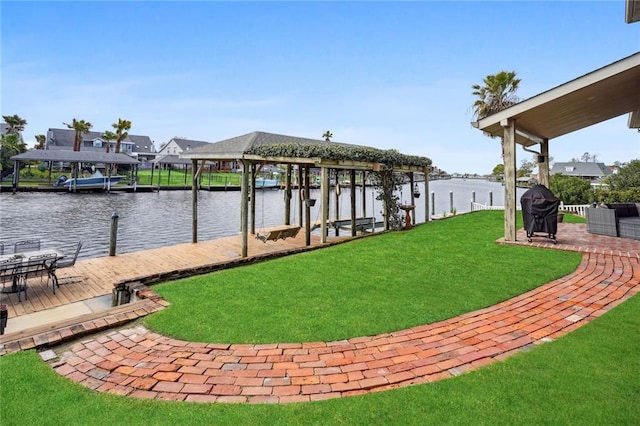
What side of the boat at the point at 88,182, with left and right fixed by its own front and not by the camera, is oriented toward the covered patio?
right

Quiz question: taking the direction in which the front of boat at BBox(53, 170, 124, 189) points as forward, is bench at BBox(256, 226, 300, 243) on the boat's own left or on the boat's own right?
on the boat's own right

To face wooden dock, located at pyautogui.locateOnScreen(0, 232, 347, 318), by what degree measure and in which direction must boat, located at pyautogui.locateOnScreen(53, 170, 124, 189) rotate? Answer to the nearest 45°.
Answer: approximately 90° to its right

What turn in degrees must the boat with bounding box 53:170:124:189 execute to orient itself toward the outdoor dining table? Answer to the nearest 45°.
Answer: approximately 90° to its right

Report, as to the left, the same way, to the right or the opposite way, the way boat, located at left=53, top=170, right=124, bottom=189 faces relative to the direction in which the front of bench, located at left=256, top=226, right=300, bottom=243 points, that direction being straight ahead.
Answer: to the right

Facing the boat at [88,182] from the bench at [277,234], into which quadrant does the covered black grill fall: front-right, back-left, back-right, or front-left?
back-right

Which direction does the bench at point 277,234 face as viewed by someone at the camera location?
facing away from the viewer and to the left of the viewer

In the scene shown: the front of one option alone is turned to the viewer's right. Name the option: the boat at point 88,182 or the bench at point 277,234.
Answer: the boat

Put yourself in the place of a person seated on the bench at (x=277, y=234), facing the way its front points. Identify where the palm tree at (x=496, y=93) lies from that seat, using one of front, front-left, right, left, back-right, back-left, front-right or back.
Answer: right

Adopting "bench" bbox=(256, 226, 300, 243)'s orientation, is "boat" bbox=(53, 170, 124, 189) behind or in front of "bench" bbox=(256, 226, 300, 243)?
in front
